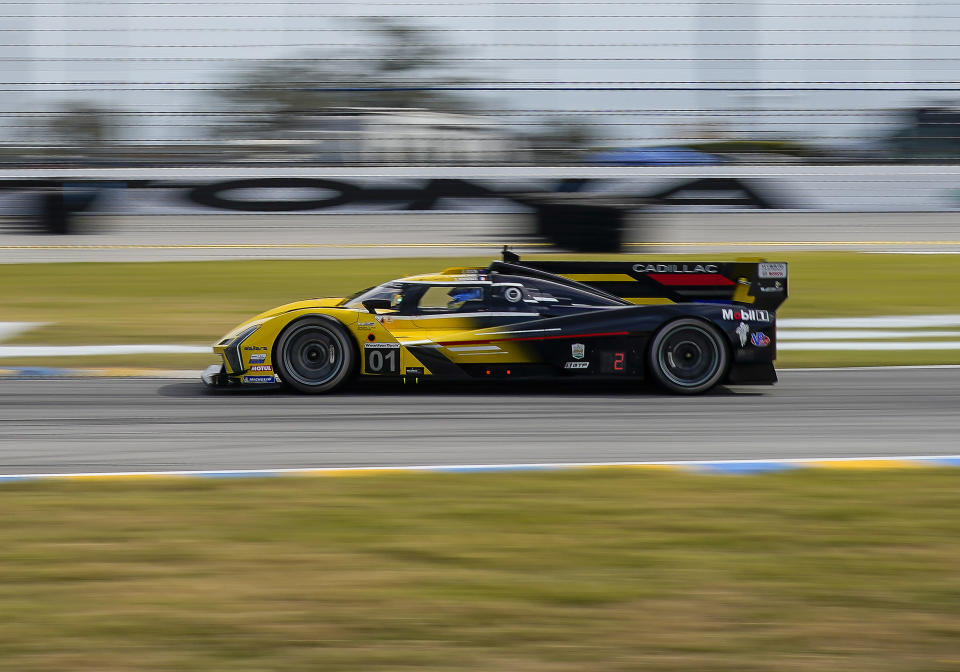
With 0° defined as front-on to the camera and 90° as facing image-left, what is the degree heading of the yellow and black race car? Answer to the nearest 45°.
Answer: approximately 90°

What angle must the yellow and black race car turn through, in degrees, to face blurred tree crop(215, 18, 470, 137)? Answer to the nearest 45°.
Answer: approximately 90° to its right
